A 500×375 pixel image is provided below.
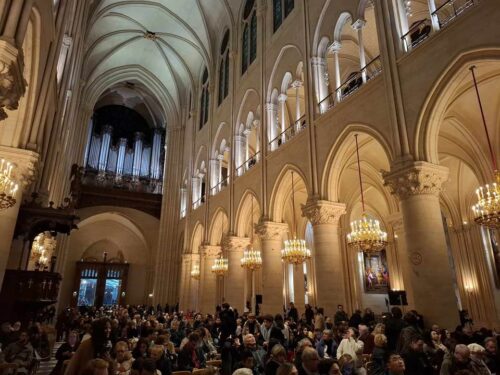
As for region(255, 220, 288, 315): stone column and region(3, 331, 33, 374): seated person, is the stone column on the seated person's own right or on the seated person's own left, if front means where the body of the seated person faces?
on the seated person's own left

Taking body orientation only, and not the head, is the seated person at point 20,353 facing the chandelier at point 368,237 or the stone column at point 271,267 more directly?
the chandelier

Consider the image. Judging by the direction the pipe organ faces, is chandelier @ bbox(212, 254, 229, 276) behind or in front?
in front

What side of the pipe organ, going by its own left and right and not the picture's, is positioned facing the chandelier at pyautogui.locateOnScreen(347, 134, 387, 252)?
front

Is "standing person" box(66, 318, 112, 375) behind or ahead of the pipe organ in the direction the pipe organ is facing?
ahead

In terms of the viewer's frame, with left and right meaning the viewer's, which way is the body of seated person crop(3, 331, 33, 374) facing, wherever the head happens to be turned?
facing the viewer and to the right of the viewer

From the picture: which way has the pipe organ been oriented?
toward the camera

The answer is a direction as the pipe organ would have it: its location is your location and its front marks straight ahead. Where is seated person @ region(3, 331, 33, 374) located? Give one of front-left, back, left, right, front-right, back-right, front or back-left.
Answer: front

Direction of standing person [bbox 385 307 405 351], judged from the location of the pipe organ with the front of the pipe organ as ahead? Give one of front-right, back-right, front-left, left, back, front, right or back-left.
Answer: front

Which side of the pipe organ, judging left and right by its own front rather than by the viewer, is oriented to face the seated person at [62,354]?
front

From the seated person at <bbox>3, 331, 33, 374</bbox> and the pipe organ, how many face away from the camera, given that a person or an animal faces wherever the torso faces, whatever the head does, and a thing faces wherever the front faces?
0

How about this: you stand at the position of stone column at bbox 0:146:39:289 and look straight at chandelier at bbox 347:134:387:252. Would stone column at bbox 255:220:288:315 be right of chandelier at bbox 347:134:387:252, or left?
left
